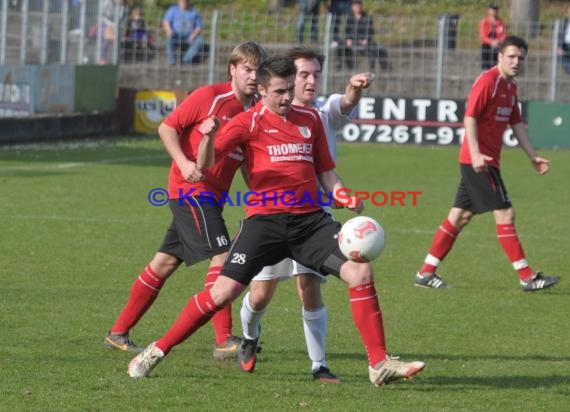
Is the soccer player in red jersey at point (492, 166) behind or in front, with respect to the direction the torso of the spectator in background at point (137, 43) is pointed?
in front

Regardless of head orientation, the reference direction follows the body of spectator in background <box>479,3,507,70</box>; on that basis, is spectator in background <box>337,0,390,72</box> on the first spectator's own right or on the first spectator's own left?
on the first spectator's own right

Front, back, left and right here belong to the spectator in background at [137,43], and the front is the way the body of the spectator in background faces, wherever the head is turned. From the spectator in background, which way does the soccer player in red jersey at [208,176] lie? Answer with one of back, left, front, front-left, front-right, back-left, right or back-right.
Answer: front

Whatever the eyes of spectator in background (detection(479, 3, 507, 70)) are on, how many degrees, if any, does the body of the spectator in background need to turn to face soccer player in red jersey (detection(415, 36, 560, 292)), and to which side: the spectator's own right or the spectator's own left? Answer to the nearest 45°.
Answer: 0° — they already face them

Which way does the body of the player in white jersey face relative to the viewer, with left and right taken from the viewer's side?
facing the viewer and to the right of the viewer

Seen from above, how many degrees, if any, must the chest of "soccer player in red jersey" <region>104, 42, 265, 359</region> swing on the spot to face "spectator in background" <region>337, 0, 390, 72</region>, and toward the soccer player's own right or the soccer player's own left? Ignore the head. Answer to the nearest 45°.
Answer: approximately 135° to the soccer player's own left

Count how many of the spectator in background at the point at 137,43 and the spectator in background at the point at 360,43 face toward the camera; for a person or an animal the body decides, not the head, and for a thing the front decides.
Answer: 2

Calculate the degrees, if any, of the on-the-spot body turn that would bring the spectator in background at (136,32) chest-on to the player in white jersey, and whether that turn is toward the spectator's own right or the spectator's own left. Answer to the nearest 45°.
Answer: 0° — they already face them

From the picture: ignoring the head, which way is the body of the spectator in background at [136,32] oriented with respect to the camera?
toward the camera

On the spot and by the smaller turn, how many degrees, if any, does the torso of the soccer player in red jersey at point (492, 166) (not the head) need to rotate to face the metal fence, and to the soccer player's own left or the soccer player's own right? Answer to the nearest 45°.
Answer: approximately 135° to the soccer player's own left

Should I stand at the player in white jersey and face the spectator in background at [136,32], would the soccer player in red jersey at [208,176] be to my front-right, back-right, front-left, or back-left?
front-left

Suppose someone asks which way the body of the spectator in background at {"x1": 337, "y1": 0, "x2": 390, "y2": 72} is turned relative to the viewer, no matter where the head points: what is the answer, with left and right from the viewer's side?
facing the viewer

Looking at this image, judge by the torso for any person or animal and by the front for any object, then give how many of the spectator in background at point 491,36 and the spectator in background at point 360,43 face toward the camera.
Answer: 2

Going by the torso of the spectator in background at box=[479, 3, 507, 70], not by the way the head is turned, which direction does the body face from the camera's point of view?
toward the camera
